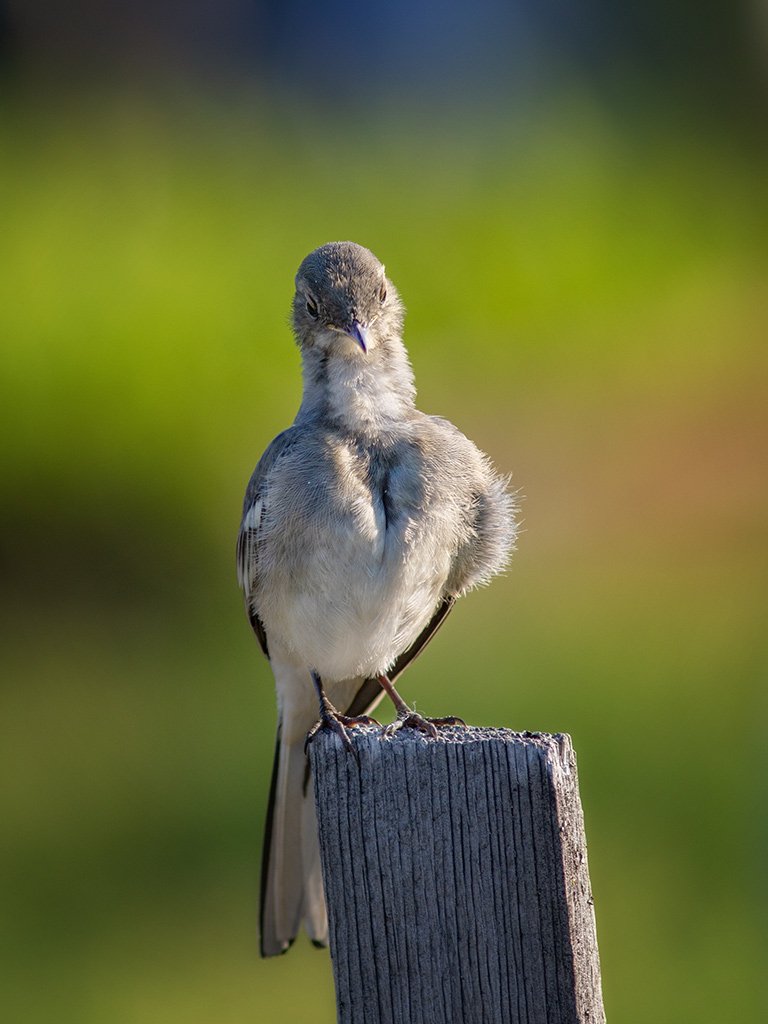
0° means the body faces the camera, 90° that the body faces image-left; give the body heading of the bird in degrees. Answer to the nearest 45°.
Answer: approximately 0°
